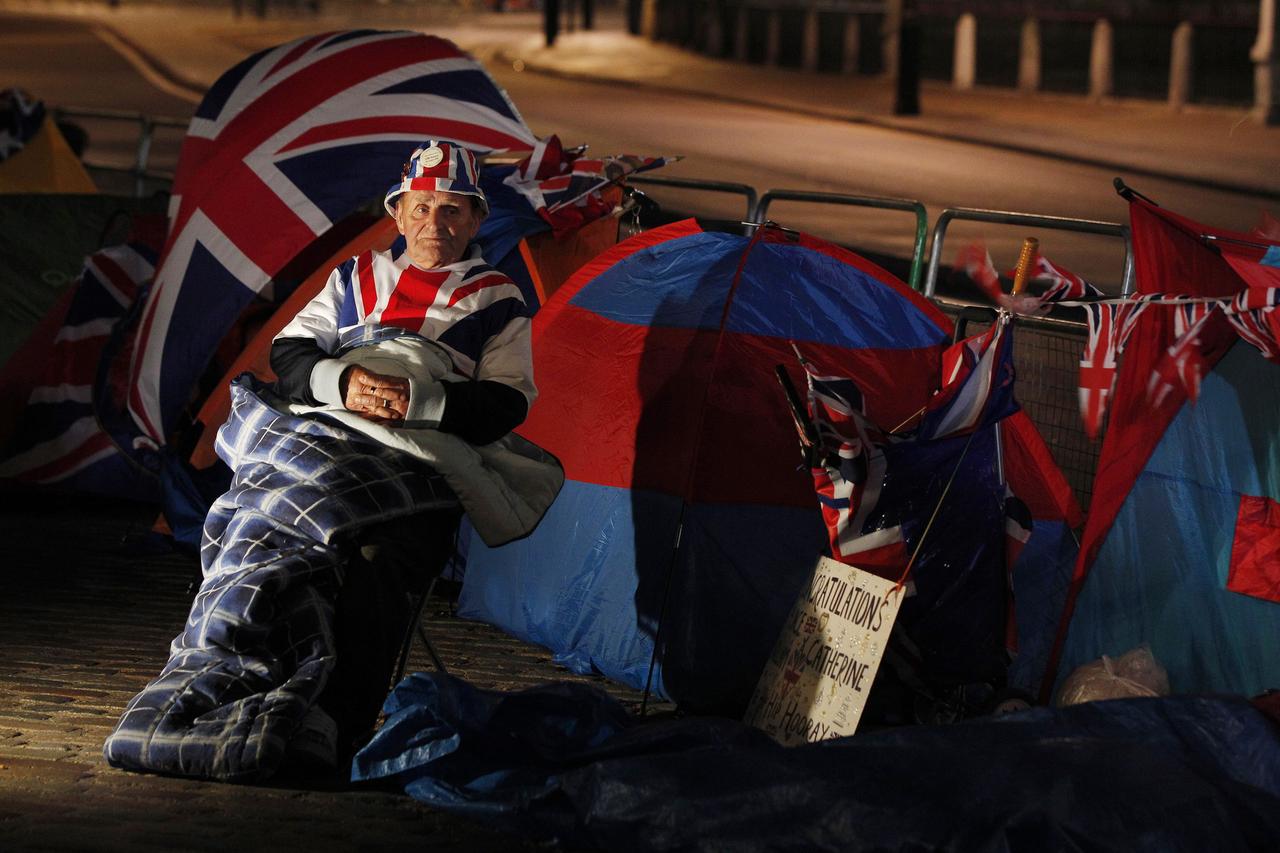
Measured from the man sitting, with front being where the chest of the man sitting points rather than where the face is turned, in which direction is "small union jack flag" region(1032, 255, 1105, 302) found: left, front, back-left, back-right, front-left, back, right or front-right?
back-left

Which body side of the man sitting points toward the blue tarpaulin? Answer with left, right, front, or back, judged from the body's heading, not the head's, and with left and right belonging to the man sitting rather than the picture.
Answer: left

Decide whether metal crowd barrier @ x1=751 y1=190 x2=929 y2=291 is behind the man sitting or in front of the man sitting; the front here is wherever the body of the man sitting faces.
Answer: behind

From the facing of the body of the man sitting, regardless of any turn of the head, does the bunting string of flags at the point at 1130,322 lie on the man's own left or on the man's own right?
on the man's own left

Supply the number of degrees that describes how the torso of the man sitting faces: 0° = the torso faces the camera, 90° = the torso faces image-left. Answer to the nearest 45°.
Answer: approximately 45°

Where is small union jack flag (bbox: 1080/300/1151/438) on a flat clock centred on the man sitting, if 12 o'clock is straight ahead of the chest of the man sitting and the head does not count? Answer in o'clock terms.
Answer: The small union jack flag is roughly at 8 o'clock from the man sitting.

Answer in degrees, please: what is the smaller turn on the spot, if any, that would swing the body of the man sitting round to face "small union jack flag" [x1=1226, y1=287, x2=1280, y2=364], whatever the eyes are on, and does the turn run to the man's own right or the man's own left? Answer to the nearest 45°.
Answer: approximately 135° to the man's own left

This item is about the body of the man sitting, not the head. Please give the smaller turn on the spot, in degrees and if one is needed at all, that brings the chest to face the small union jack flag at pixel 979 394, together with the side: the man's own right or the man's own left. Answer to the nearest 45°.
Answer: approximately 135° to the man's own left
